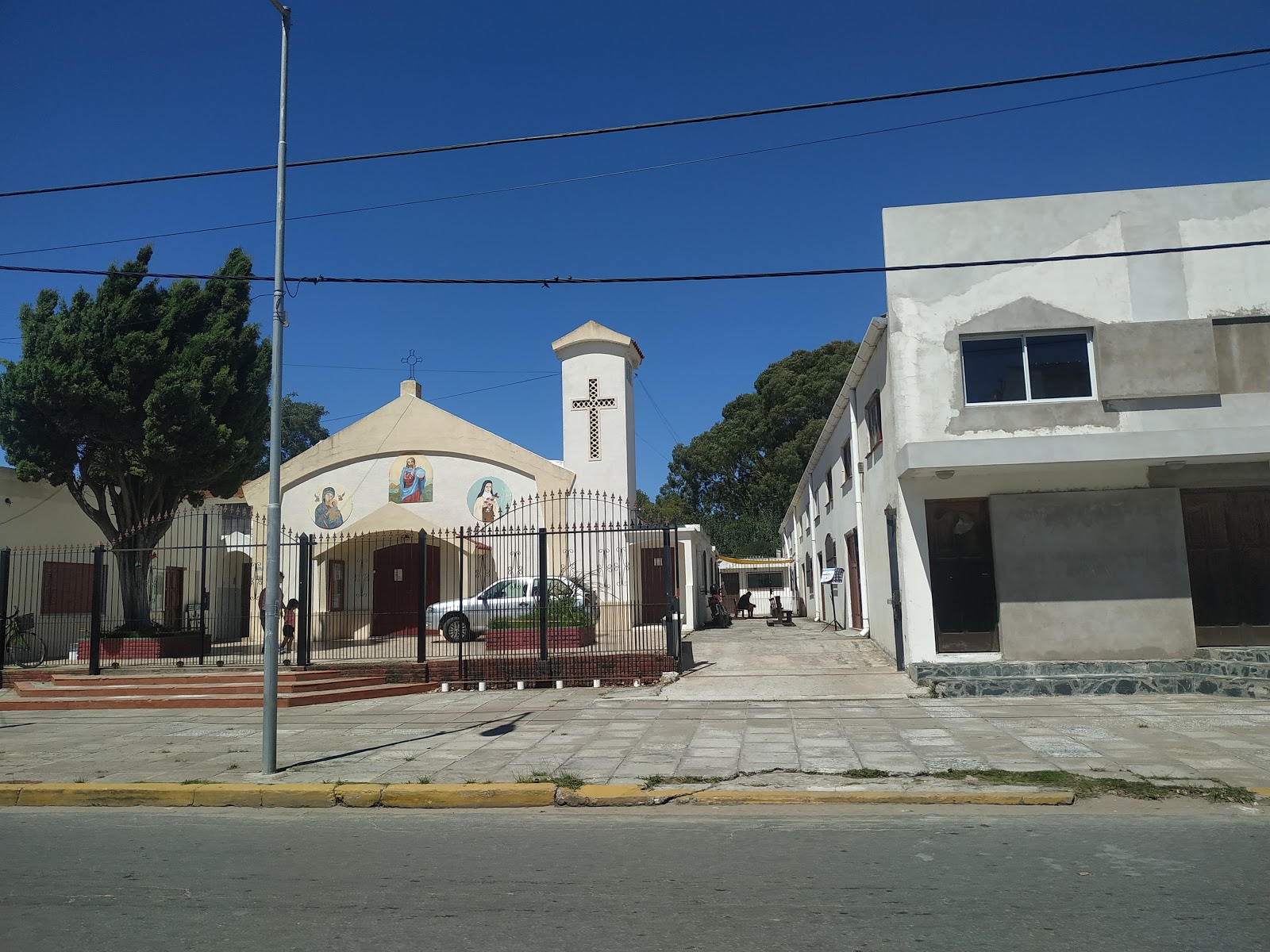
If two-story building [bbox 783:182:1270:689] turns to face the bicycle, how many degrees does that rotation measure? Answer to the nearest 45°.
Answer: approximately 90° to its right

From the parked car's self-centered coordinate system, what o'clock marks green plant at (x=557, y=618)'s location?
The green plant is roughly at 8 o'clock from the parked car.

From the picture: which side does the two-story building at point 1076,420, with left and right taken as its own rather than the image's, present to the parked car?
right

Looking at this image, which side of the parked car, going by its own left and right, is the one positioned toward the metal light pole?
left

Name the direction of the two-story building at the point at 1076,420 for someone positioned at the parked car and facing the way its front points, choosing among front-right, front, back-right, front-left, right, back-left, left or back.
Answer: back-left

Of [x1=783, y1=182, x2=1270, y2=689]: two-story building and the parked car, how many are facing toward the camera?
1

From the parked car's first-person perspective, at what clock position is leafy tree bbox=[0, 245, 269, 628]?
The leafy tree is roughly at 12 o'clock from the parked car.

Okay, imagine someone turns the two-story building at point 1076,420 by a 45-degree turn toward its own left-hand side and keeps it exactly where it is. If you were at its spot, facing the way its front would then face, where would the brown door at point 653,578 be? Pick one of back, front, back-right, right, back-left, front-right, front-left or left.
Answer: back

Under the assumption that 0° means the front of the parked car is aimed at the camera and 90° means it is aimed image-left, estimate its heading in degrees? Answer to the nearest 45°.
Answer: approximately 90°

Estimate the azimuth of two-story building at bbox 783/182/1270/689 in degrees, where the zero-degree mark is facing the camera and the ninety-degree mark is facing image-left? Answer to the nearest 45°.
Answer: approximately 0°
